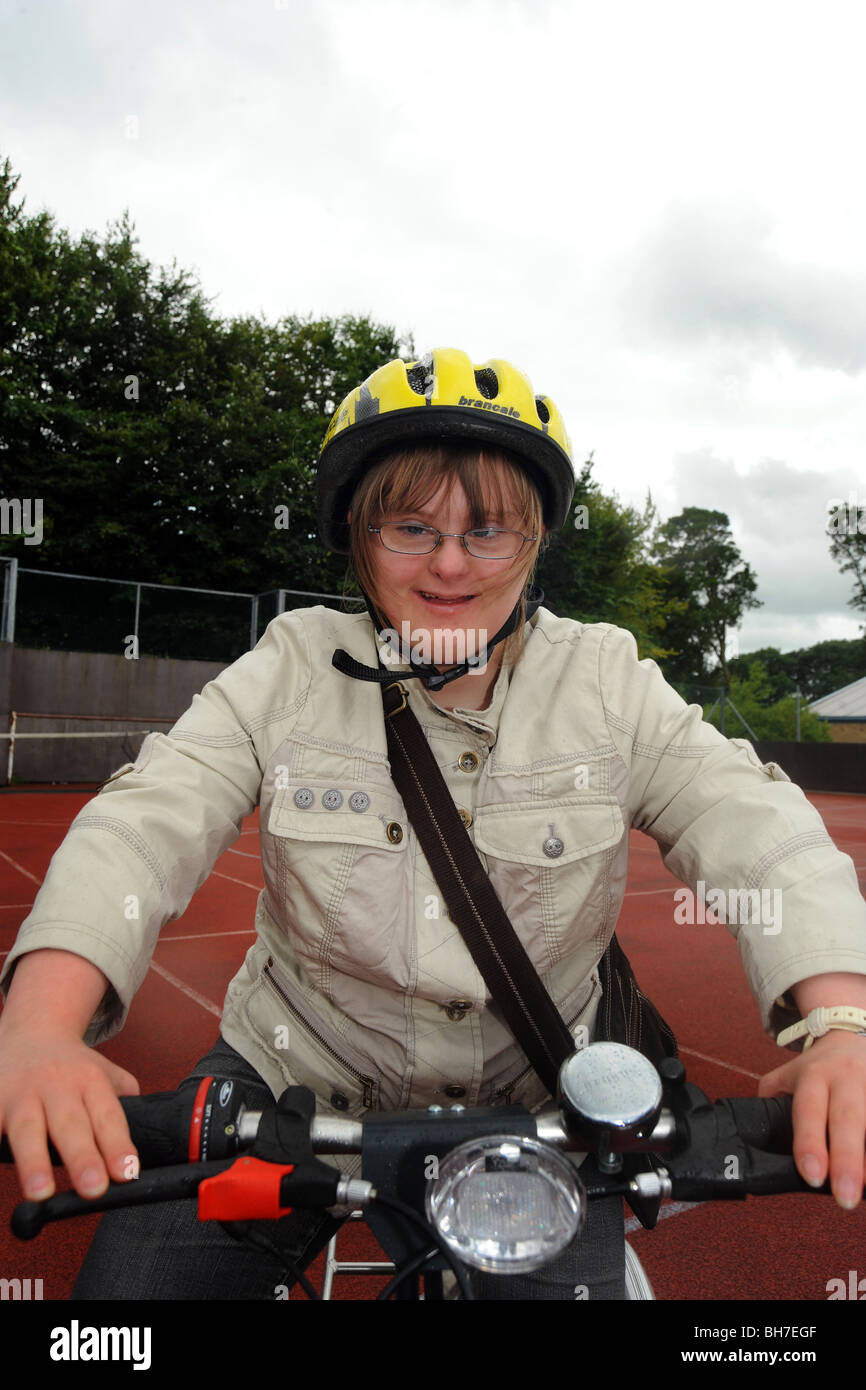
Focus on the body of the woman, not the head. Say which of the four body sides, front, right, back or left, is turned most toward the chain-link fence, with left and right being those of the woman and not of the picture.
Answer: back

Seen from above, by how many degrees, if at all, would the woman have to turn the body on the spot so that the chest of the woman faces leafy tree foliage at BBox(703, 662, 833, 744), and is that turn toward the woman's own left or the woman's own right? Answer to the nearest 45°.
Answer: approximately 180°

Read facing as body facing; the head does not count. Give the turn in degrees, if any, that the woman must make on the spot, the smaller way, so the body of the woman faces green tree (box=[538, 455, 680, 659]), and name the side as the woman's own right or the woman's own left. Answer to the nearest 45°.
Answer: approximately 180°

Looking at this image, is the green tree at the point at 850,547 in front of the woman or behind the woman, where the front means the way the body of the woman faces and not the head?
behind

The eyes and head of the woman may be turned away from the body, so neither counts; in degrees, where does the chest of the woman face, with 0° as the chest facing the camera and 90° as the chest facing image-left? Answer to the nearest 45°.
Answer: approximately 0°

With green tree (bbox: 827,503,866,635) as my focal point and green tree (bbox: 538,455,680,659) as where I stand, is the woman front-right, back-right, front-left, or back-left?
back-right
